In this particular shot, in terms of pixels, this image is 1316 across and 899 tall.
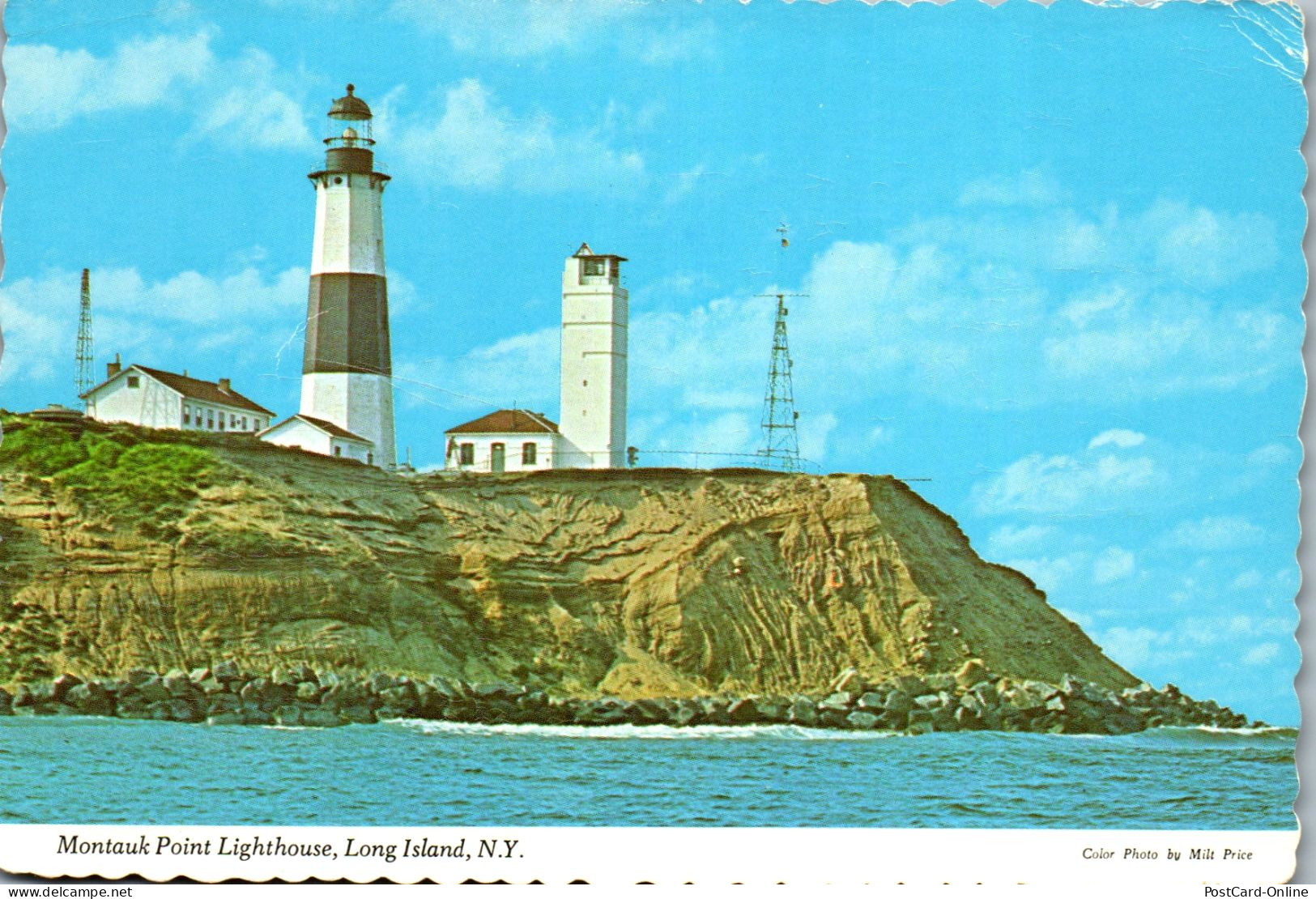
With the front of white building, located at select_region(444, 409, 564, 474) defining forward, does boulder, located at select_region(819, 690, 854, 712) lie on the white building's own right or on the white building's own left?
on the white building's own left

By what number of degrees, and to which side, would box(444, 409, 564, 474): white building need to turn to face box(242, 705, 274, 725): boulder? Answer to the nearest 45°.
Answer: approximately 45° to its right

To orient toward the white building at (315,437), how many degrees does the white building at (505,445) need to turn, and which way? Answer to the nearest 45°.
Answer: approximately 90° to its right

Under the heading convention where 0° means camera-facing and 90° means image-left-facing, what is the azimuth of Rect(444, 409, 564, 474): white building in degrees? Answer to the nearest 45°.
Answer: approximately 0°

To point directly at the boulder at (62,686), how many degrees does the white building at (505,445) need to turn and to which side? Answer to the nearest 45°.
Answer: approximately 45° to its right

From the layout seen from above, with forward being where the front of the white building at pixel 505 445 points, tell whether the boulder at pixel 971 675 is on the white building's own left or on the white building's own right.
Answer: on the white building's own left
